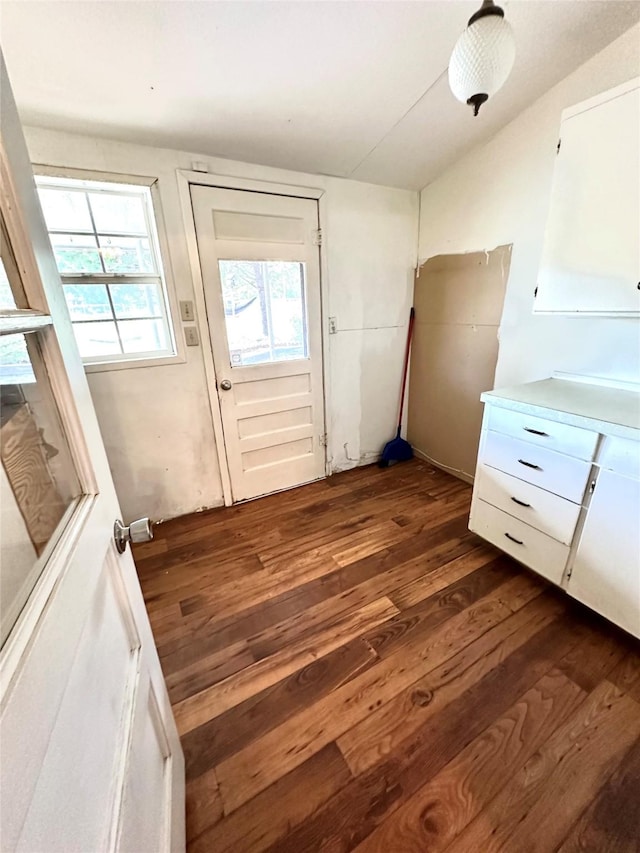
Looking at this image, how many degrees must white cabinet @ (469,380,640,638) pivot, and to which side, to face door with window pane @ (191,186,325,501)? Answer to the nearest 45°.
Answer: approximately 45° to its right

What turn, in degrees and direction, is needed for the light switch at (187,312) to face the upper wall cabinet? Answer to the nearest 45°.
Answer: approximately 45° to its left

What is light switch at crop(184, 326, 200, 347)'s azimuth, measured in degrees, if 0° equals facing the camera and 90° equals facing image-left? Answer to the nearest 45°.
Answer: approximately 0°

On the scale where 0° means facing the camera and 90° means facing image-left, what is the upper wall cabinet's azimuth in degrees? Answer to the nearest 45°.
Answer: approximately 45°

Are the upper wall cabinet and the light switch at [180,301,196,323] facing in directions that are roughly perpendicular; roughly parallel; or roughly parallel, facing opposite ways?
roughly perpendicular

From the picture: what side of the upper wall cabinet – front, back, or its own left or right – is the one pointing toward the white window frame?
front

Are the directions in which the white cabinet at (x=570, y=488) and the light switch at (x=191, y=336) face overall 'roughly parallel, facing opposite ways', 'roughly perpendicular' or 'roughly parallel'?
roughly perpendicular

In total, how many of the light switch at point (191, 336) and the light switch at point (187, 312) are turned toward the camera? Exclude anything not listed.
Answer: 2

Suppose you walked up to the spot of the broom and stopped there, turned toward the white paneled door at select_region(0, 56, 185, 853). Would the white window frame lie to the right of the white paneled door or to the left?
right

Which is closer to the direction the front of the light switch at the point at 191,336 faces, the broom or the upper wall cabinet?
the upper wall cabinet

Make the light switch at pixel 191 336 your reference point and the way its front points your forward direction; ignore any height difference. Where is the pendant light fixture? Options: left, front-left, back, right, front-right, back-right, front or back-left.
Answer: front-left
